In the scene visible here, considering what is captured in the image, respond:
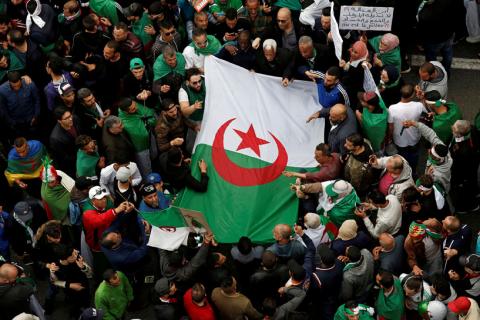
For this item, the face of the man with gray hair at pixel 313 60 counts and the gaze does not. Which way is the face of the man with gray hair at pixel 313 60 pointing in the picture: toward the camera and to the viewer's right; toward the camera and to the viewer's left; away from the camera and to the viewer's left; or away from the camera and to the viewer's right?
toward the camera and to the viewer's left

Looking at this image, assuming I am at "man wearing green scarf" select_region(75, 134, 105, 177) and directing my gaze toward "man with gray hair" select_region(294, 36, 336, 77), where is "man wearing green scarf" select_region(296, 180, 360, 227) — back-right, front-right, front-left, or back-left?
front-right

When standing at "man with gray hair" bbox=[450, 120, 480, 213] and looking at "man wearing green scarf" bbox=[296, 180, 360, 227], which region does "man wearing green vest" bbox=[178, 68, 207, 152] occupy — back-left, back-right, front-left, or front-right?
front-right

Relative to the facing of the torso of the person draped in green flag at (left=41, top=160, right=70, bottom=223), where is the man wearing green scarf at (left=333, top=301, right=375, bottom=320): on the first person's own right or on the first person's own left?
on the first person's own right

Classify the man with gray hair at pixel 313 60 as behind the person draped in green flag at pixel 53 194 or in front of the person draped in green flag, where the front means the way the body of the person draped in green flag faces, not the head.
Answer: in front

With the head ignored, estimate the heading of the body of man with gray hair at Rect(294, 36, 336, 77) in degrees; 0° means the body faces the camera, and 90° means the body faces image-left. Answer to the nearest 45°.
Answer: approximately 45°

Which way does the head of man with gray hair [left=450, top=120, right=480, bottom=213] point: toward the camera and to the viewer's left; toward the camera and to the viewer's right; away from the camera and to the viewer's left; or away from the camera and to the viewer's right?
toward the camera and to the viewer's left

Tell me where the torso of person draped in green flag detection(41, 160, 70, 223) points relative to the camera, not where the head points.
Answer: to the viewer's right

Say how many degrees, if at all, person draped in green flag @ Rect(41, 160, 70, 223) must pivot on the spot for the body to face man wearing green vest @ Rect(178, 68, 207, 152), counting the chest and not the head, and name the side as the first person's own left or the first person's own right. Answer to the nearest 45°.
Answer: approximately 45° to the first person's own left

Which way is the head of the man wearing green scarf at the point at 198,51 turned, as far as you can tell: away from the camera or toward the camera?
toward the camera

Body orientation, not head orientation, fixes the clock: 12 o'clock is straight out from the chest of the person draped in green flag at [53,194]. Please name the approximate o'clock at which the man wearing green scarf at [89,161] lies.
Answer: the man wearing green scarf at [89,161] is roughly at 11 o'clock from the person draped in green flag at [53,194].

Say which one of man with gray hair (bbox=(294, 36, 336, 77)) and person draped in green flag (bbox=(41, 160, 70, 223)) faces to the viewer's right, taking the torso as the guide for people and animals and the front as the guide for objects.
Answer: the person draped in green flag

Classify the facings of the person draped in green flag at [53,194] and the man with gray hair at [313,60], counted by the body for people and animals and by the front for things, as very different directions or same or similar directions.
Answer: very different directions

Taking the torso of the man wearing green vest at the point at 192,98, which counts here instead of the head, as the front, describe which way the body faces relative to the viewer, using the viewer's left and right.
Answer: facing the viewer and to the right of the viewer

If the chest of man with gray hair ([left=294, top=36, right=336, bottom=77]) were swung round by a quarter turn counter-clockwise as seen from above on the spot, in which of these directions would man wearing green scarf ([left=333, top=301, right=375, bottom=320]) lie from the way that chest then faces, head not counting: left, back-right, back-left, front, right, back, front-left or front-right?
front-right

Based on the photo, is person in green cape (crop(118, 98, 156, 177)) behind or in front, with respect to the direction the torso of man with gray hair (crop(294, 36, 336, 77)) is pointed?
in front

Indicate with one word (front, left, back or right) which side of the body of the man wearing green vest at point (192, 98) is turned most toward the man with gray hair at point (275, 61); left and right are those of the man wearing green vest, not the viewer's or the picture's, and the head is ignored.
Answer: left

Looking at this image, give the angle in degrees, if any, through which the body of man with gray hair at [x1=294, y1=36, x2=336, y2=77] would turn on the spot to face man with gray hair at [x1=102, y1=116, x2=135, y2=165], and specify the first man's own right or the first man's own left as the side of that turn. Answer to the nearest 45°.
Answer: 0° — they already face them

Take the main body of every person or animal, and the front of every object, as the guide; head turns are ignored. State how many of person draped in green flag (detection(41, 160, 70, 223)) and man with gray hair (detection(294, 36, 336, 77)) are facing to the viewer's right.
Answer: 1
